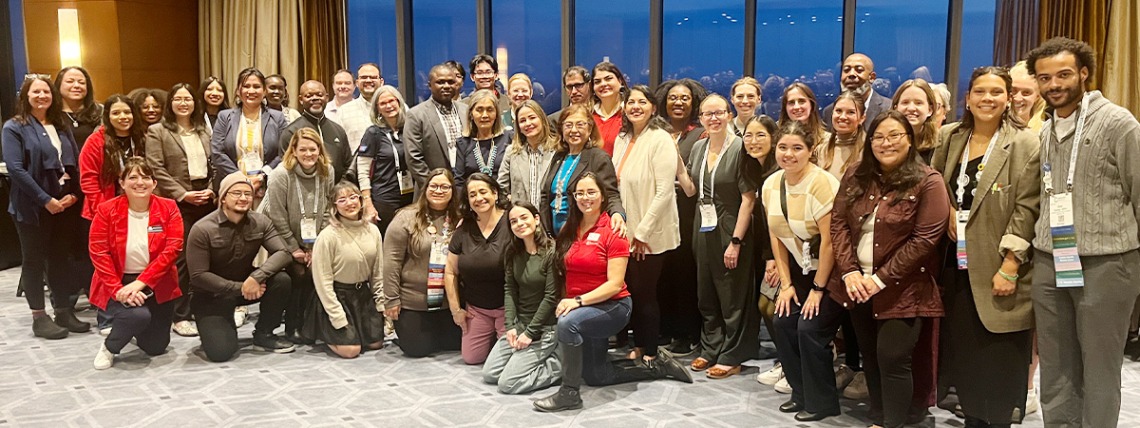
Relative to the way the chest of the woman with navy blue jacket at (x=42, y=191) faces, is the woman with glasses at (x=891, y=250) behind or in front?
in front

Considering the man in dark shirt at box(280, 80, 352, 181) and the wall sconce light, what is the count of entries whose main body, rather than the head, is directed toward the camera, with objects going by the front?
2

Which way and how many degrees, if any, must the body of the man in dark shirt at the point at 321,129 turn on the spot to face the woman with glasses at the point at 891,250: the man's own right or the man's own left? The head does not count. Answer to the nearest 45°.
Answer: approximately 45° to the man's own left

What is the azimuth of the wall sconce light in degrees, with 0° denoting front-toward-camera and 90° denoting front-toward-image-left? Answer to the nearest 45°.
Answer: approximately 0°

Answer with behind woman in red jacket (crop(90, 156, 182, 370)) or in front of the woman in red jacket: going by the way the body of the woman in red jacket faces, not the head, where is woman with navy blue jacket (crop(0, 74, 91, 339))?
behind

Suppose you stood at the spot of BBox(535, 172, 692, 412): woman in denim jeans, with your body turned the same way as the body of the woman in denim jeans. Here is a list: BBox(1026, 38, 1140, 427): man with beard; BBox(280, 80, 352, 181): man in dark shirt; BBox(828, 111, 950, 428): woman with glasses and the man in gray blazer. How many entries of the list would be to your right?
2

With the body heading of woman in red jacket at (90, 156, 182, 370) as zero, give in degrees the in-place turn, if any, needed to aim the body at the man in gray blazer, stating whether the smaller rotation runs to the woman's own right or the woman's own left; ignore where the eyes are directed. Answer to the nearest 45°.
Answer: approximately 90° to the woman's own left

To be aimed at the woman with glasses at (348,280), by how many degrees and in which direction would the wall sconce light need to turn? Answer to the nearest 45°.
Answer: approximately 45° to its left

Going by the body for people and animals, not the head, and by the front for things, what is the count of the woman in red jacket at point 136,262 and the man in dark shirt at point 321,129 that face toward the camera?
2
